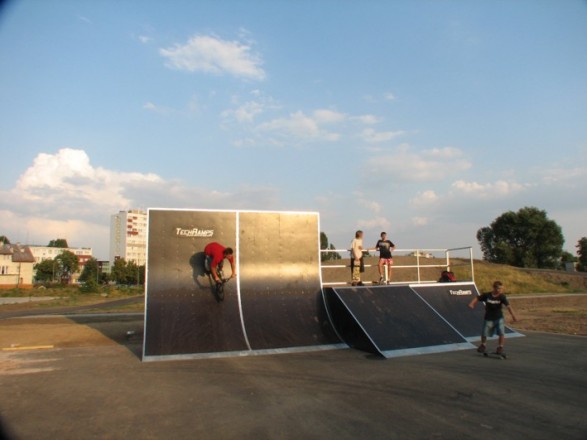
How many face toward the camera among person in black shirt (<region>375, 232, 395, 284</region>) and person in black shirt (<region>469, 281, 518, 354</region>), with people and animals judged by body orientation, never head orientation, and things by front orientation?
2

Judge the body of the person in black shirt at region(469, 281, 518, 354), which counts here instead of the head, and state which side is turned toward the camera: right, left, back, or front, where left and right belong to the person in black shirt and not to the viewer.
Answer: front

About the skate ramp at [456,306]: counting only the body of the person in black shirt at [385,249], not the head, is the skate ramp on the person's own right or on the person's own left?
on the person's own left

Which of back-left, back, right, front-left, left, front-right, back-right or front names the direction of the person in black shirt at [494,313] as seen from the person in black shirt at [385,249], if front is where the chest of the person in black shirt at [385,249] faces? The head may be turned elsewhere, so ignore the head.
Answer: front-left

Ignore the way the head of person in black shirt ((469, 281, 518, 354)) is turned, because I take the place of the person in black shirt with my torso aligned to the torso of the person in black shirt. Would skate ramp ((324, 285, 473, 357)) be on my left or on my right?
on my right

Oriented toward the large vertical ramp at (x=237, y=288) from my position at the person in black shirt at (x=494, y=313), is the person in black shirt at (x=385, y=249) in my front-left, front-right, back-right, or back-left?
front-right

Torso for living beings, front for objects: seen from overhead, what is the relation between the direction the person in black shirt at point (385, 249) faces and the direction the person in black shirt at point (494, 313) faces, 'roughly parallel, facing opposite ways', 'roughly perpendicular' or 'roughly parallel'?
roughly parallel

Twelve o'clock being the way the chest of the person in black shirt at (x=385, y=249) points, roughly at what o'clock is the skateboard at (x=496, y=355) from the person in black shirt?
The skateboard is roughly at 11 o'clock from the person in black shirt.

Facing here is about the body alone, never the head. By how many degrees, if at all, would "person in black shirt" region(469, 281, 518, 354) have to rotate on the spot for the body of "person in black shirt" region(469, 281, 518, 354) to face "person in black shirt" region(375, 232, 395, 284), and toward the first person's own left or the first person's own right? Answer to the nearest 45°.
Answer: approximately 135° to the first person's own right

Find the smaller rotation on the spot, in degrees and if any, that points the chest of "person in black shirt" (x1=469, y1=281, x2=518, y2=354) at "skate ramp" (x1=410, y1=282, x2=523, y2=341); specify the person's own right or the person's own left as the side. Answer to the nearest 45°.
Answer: approximately 180°

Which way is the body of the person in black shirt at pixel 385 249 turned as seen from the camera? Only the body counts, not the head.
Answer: toward the camera
